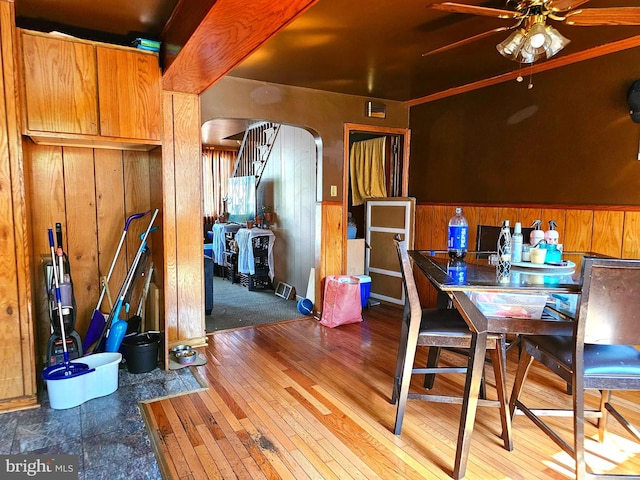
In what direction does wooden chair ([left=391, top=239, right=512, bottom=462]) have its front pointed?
to the viewer's right

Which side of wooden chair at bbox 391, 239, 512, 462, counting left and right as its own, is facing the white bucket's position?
back

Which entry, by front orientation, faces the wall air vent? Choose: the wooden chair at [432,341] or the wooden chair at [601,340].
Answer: the wooden chair at [601,340]

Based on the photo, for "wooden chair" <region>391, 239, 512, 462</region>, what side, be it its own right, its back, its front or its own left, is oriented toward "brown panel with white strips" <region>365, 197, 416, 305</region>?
left

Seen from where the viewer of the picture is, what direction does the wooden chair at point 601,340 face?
facing away from the viewer and to the left of the viewer

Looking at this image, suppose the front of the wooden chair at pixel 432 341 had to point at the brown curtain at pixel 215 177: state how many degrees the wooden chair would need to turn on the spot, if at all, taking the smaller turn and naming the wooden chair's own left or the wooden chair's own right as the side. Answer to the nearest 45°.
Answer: approximately 135° to the wooden chair's own left

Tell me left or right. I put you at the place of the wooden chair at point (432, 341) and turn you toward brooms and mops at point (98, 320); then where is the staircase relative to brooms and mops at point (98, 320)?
right

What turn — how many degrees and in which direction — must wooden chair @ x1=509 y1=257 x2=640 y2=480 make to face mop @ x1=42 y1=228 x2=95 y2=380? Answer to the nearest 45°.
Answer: approximately 45° to its left

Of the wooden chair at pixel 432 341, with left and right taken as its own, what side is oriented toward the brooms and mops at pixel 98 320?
back

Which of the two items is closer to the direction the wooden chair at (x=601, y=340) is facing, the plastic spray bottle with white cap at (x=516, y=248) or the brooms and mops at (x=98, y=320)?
the plastic spray bottle with white cap

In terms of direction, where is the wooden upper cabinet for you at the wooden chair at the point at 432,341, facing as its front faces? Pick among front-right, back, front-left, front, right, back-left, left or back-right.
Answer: back
